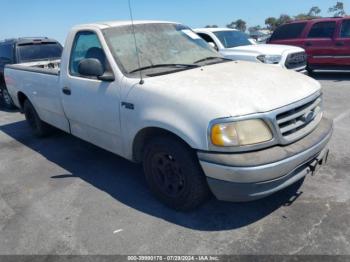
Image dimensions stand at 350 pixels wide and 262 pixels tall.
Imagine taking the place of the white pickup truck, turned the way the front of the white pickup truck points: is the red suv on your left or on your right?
on your left

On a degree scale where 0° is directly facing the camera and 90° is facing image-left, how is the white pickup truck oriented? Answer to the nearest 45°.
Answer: approximately 315°

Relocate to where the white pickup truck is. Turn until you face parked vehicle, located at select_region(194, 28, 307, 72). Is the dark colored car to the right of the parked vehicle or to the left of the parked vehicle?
left

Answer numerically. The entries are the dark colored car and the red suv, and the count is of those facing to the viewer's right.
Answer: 1

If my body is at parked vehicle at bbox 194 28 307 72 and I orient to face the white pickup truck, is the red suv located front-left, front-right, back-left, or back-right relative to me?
back-left

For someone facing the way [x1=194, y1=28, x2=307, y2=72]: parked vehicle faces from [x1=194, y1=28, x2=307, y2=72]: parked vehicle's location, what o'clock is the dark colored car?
The dark colored car is roughly at 4 o'clock from the parked vehicle.

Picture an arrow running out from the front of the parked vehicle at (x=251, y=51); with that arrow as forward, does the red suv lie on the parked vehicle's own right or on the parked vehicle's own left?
on the parked vehicle's own left

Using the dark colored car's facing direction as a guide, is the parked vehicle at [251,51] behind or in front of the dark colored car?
behind
